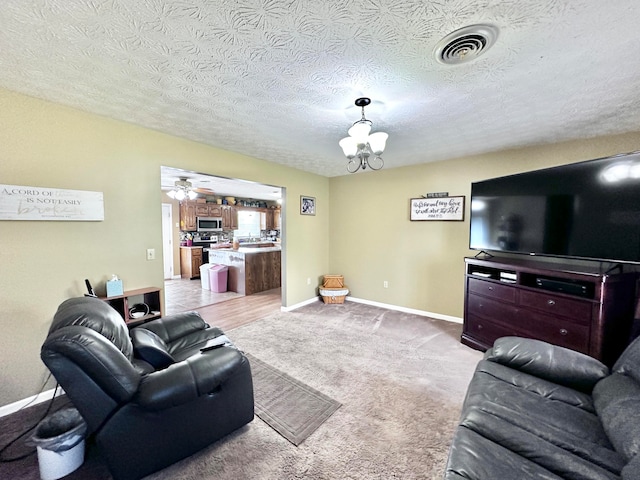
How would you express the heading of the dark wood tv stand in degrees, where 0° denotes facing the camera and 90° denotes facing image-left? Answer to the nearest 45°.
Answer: approximately 45°

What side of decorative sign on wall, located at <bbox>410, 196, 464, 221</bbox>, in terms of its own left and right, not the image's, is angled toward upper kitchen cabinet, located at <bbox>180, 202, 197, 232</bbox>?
right

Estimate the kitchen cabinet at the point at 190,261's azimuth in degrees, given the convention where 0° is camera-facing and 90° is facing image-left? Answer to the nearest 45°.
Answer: approximately 315°

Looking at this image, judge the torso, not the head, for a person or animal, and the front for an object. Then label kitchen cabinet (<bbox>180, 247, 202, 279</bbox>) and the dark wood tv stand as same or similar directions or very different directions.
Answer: very different directions

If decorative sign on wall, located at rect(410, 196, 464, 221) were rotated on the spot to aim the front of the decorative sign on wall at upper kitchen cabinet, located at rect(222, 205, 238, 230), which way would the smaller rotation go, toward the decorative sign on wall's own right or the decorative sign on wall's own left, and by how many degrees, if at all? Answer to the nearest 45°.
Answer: approximately 90° to the decorative sign on wall's own right

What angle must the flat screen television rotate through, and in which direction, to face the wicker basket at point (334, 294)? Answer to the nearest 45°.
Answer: approximately 45° to its right

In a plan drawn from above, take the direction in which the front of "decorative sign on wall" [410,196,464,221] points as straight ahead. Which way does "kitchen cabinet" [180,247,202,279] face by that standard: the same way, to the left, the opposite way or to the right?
to the left
